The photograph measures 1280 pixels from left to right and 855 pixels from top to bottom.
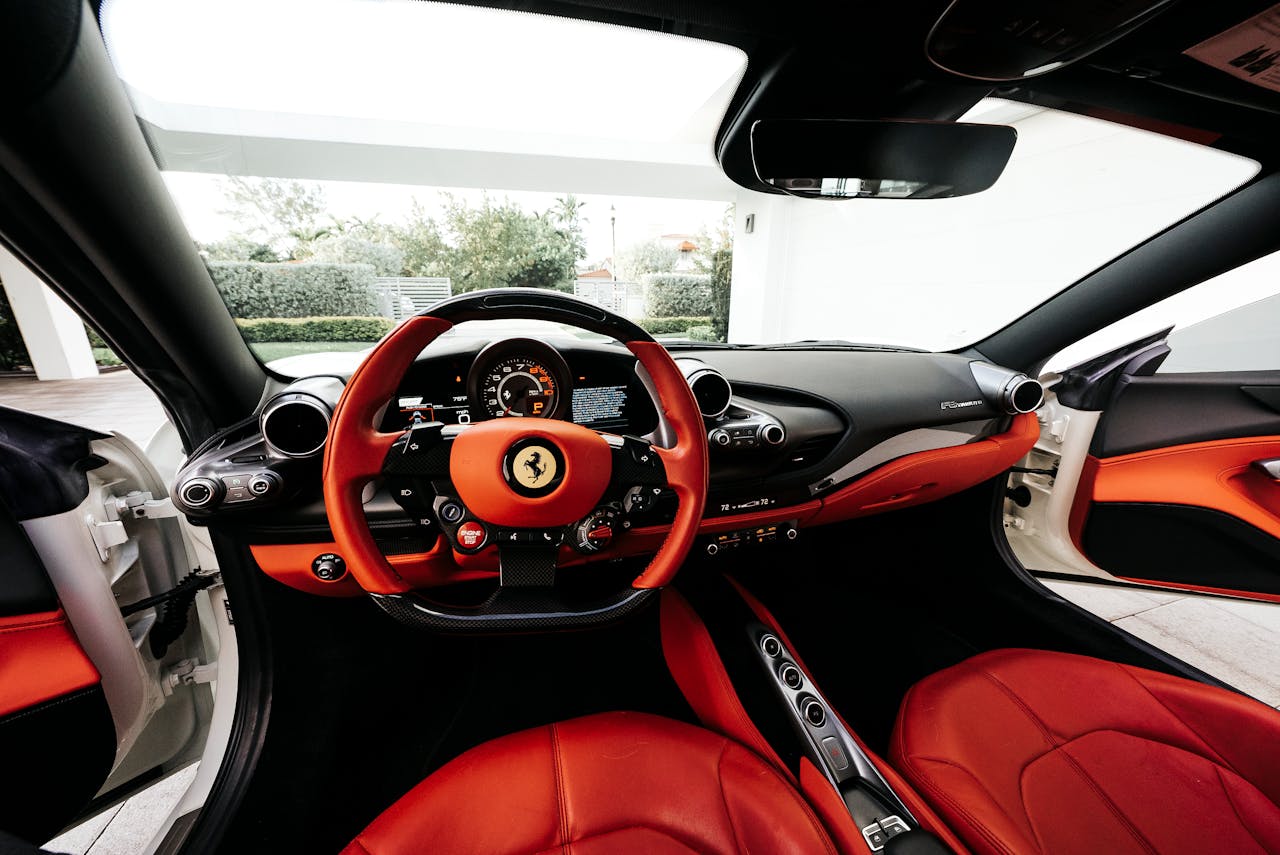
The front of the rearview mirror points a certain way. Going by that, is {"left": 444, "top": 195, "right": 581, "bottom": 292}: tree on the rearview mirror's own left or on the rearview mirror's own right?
on the rearview mirror's own right

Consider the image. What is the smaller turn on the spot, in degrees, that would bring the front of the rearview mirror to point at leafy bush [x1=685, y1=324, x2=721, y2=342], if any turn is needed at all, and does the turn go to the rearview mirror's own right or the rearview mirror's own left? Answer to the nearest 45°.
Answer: approximately 135° to the rearview mirror's own right

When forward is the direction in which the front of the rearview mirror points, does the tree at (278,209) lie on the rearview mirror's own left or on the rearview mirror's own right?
on the rearview mirror's own right

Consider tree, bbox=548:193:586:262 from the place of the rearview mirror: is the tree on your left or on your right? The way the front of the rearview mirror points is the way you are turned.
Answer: on your right

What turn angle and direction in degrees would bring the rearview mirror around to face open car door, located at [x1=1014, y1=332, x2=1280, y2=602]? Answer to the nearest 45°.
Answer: approximately 135° to its left

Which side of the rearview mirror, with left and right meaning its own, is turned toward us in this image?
front
